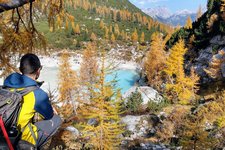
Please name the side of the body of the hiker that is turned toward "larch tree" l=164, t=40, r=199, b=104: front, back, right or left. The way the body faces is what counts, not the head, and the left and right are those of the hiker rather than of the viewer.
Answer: front

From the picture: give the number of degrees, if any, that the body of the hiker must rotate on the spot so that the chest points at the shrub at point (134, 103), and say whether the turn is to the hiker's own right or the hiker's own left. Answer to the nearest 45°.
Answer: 0° — they already face it

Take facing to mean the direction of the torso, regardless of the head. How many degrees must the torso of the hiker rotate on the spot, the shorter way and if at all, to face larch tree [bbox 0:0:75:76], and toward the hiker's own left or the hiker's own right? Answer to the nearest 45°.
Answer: approximately 45° to the hiker's own left

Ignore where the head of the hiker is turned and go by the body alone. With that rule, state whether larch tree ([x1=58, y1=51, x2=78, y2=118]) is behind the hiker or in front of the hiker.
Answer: in front

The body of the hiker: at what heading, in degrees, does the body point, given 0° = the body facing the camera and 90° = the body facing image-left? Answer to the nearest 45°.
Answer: approximately 225°

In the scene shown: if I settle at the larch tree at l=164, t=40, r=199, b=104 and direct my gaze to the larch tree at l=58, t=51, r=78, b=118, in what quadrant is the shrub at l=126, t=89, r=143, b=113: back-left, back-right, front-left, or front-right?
front-left
